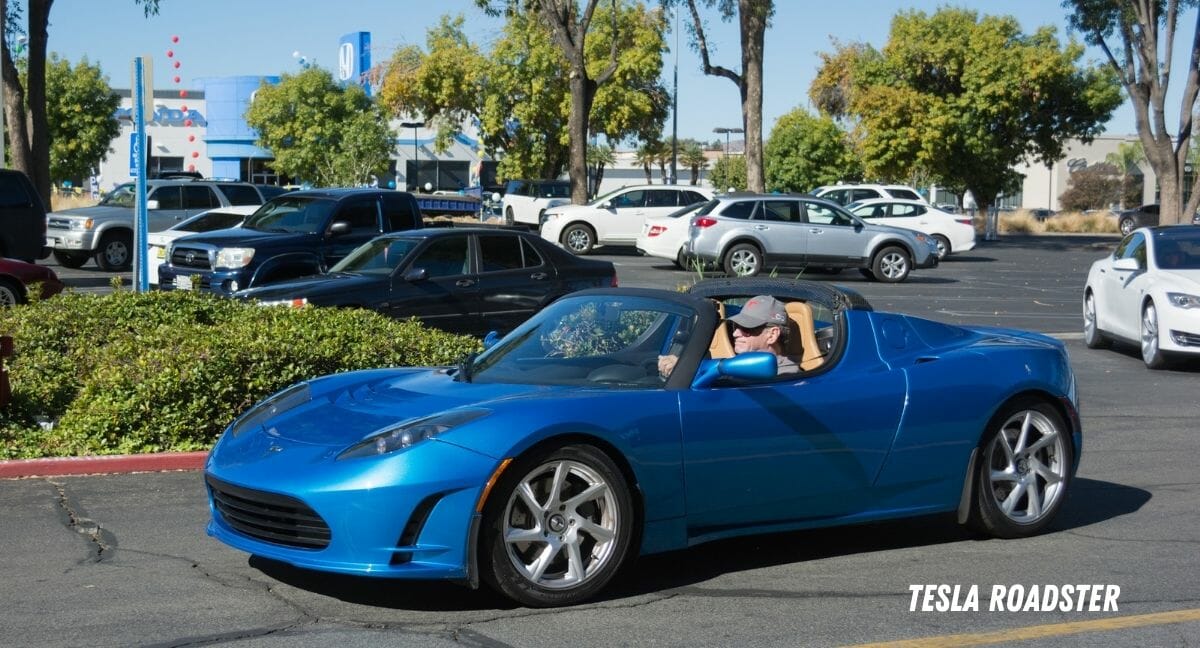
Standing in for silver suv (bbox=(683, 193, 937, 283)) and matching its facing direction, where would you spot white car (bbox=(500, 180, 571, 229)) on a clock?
The white car is roughly at 8 o'clock from the silver suv.

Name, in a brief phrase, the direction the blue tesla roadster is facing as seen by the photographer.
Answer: facing the viewer and to the left of the viewer

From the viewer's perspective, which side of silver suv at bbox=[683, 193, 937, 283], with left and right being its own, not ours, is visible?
right

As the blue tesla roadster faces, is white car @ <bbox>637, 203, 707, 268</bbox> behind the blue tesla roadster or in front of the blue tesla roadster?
behind

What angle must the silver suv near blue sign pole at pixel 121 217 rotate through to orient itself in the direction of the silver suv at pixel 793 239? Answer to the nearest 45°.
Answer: approximately 135° to its left

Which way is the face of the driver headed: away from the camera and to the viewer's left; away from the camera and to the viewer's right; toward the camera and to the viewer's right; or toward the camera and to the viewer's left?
toward the camera and to the viewer's left

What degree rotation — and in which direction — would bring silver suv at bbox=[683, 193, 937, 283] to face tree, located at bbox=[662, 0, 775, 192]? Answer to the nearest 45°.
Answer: approximately 90° to its left

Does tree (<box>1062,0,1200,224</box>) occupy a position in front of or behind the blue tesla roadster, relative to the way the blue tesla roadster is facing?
behind

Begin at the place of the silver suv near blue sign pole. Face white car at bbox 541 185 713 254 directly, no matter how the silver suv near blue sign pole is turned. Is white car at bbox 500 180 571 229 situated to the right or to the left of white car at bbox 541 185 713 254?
left

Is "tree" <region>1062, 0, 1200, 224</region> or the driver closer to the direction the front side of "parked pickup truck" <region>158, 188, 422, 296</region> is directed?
the driver

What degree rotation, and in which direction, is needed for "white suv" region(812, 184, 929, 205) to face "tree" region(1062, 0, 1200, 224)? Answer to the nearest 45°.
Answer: approximately 180°

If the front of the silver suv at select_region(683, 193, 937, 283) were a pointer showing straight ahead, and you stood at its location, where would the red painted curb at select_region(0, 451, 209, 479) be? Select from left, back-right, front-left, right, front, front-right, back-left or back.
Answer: right

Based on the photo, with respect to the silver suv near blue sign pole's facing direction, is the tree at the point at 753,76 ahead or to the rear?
to the rear

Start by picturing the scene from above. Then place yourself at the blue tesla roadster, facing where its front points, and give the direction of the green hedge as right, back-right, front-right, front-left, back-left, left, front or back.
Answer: right
